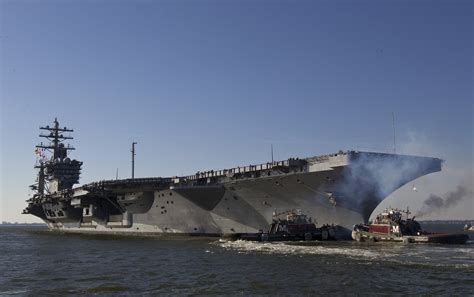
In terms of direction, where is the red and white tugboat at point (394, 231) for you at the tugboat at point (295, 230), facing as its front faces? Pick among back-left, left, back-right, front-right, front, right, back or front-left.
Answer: front

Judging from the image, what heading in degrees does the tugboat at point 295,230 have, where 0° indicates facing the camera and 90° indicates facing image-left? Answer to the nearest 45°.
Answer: approximately 270°

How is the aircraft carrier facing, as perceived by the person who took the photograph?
facing the viewer and to the right of the viewer
